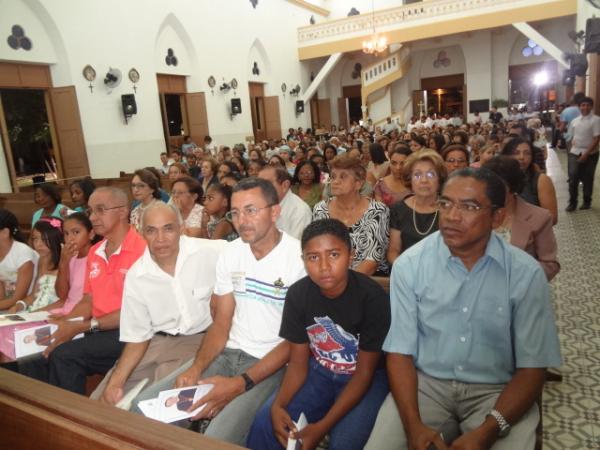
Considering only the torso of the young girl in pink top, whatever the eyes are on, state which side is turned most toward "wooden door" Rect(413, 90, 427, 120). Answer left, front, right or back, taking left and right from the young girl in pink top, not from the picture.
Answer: back

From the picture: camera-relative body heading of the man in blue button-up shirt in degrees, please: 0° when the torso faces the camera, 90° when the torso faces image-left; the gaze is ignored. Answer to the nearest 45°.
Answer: approximately 0°

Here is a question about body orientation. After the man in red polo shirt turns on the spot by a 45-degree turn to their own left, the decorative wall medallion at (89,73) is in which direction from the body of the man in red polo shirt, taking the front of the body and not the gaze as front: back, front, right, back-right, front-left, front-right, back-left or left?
back

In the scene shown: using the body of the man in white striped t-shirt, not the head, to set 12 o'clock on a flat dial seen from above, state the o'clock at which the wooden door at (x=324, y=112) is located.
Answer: The wooden door is roughly at 5 o'clock from the man in white striped t-shirt.

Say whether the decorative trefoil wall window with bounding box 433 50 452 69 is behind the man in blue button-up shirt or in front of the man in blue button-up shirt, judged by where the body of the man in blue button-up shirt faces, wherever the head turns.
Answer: behind

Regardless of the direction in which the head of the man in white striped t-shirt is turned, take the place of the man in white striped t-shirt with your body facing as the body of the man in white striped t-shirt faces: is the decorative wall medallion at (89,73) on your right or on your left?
on your right

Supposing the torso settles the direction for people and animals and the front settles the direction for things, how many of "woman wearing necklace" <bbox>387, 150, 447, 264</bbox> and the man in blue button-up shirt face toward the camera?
2

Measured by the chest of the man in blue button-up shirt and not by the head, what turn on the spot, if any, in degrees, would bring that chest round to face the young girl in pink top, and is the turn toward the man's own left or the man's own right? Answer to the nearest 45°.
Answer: approximately 90° to the man's own right

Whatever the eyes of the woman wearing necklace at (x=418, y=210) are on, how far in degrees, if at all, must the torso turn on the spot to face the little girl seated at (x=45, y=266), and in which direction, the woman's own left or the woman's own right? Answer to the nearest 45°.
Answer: approximately 90° to the woman's own right

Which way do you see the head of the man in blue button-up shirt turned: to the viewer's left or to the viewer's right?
to the viewer's left

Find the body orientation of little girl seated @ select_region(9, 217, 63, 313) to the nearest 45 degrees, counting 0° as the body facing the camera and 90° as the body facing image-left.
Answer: approximately 45°

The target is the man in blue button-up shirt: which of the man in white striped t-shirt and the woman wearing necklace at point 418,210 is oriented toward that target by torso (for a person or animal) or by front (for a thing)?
the woman wearing necklace

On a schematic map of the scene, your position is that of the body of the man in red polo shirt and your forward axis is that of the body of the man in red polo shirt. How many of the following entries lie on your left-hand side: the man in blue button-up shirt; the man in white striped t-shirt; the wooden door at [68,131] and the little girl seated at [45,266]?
2
